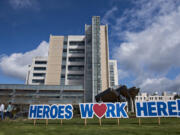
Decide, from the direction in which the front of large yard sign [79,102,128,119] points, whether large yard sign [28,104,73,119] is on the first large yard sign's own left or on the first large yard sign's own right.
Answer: on the first large yard sign's own right

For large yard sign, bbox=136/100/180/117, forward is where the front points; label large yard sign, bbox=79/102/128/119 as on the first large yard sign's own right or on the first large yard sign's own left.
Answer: on the first large yard sign's own right

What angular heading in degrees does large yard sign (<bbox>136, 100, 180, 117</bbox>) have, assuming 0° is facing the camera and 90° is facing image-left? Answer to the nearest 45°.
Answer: approximately 0°

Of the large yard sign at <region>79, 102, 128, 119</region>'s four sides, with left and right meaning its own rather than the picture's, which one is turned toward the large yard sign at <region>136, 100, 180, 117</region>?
left

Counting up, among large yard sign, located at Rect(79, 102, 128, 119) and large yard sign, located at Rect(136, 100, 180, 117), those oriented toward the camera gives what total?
2
